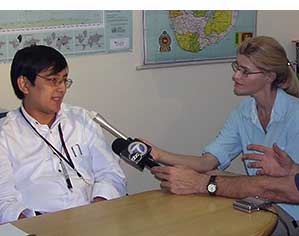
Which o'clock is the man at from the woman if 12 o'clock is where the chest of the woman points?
The man is roughly at 1 o'clock from the woman.

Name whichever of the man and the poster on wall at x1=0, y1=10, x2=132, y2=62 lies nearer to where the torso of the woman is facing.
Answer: the man

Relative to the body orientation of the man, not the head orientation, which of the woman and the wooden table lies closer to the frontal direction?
the wooden table

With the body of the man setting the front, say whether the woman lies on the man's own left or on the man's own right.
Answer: on the man's own left

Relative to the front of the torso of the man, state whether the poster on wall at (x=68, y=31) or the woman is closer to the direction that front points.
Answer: the woman

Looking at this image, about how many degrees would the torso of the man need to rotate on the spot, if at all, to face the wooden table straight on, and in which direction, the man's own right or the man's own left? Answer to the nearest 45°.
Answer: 0° — they already face it
